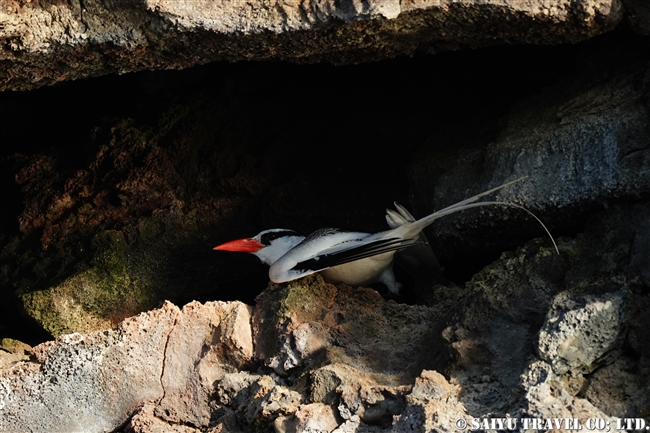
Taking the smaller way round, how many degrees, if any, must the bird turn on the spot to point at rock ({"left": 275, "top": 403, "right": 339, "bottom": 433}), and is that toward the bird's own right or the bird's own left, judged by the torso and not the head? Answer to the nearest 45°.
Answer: approximately 90° to the bird's own left

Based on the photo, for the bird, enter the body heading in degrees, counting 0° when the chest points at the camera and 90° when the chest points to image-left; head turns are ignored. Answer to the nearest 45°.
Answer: approximately 90°

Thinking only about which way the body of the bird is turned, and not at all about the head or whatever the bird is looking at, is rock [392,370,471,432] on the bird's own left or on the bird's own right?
on the bird's own left
